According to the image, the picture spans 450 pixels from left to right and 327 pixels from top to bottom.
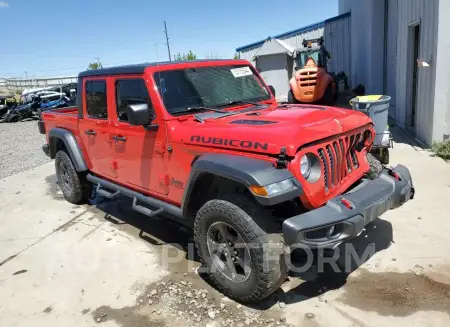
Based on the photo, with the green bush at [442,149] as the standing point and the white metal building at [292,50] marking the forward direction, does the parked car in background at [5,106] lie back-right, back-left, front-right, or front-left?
front-left

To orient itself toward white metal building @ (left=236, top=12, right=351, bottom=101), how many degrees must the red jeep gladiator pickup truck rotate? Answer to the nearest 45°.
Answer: approximately 135° to its left

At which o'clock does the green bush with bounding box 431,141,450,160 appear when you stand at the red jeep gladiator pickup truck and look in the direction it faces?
The green bush is roughly at 9 o'clock from the red jeep gladiator pickup truck.

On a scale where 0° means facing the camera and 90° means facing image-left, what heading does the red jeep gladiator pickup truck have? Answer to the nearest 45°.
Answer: approximately 315°

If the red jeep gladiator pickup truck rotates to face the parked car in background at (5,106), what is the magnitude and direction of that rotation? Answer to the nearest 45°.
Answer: approximately 180°

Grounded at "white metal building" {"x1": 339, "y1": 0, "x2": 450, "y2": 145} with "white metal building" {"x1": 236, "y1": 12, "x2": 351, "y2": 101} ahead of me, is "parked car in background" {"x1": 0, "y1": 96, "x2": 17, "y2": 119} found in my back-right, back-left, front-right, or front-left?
front-left
